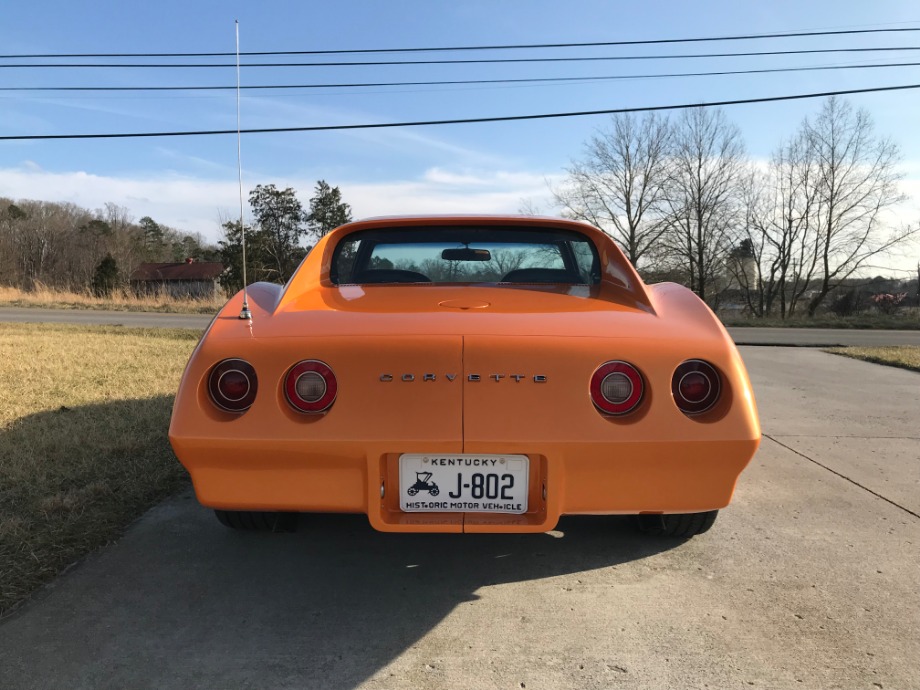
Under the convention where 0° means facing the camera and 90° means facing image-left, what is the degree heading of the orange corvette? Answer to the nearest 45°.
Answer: approximately 180°

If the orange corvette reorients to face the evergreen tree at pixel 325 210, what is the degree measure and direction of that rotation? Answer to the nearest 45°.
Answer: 0° — it already faces it

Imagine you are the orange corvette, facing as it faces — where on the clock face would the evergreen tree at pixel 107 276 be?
The evergreen tree is roughly at 11 o'clock from the orange corvette.
